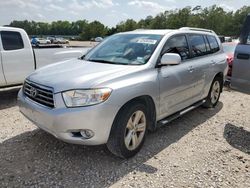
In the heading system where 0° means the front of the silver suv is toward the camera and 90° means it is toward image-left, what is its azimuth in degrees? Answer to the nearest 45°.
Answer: approximately 45°

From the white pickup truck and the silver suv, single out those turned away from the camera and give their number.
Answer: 0

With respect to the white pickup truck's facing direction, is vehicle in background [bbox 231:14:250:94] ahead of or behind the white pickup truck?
behind

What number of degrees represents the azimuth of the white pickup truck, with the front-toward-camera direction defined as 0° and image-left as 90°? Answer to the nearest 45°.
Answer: approximately 90°

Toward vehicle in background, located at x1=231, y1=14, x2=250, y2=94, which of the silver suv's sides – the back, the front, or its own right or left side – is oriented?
back

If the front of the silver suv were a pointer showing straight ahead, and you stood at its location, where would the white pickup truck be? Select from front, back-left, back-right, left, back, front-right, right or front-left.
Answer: right

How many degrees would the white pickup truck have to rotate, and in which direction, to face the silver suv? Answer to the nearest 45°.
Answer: approximately 135° to its left
